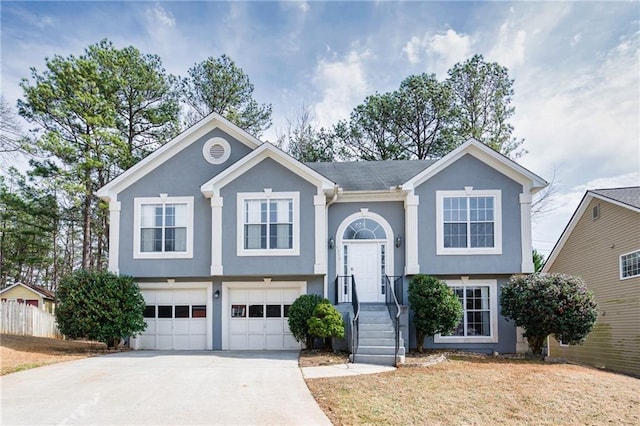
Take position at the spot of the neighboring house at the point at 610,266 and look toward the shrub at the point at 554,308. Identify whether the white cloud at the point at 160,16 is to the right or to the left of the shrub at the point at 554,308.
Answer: right

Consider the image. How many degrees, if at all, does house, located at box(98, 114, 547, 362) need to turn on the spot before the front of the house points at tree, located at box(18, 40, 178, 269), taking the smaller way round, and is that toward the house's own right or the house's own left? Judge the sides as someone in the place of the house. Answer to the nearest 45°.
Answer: approximately 135° to the house's own right

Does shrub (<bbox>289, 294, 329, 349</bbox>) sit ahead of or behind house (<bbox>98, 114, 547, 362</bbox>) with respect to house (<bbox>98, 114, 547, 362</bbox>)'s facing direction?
ahead

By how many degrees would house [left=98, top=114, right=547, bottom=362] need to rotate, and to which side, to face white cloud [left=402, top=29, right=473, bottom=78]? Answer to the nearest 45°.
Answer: approximately 135° to its left

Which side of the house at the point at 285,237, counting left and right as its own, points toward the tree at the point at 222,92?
back

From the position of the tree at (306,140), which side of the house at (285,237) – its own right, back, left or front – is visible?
back

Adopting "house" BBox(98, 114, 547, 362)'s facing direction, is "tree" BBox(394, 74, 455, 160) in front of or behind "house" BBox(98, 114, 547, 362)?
behind

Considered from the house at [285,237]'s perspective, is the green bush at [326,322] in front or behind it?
in front

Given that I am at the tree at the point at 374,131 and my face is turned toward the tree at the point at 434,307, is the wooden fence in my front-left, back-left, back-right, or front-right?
front-right

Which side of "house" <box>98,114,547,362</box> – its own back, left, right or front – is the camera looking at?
front
